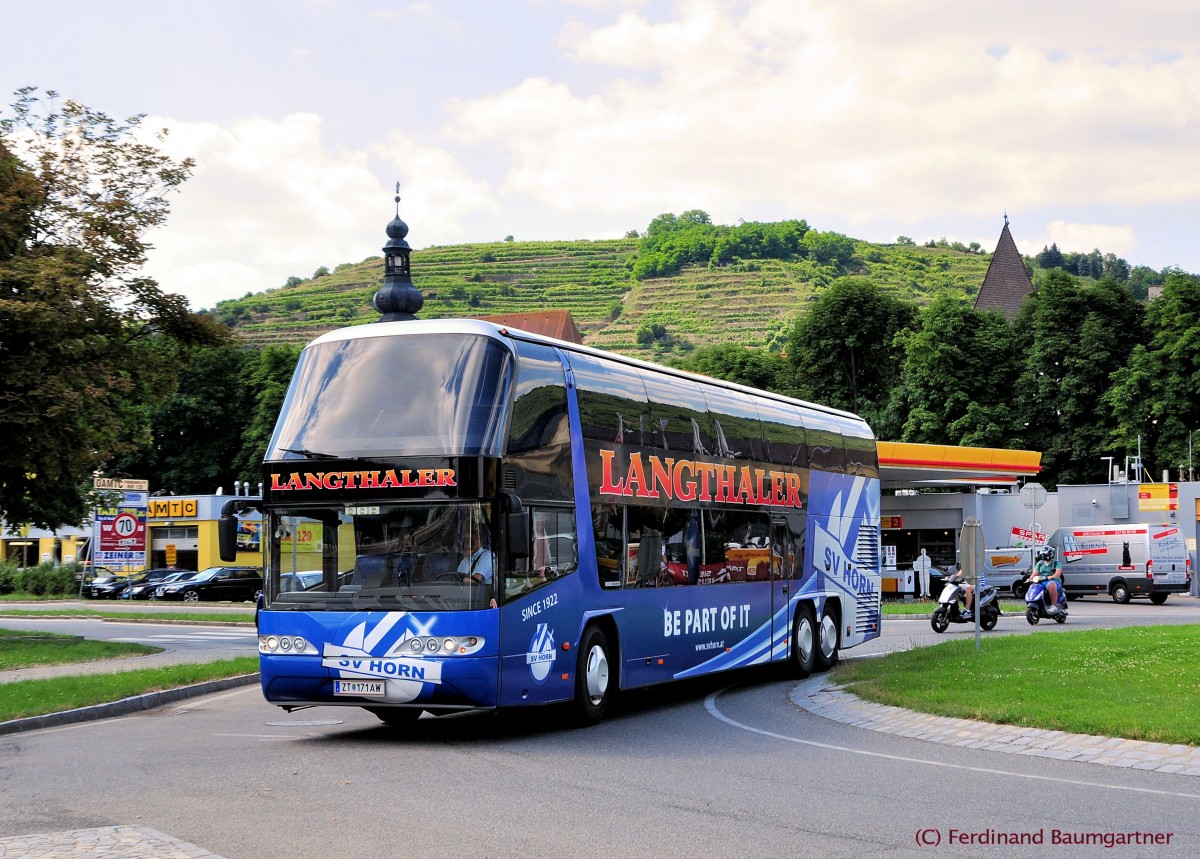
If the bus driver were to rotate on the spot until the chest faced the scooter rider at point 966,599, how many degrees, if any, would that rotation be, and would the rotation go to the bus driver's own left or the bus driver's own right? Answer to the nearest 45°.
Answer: approximately 180°

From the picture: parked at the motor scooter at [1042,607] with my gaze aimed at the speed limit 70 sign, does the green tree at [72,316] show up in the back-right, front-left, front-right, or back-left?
front-left

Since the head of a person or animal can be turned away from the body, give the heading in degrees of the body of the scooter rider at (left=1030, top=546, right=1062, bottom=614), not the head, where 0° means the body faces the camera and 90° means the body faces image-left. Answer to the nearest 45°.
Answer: approximately 45°

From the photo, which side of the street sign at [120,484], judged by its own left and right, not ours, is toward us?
front

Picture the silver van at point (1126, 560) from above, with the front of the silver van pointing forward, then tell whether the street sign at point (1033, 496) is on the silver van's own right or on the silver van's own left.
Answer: on the silver van's own left

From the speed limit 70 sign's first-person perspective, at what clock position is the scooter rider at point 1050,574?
The scooter rider is roughly at 10 o'clock from the speed limit 70 sign.

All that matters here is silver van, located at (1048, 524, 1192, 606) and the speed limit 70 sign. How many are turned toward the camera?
1

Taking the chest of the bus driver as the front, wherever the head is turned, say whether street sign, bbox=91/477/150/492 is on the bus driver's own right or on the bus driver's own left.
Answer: on the bus driver's own right

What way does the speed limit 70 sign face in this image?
toward the camera
